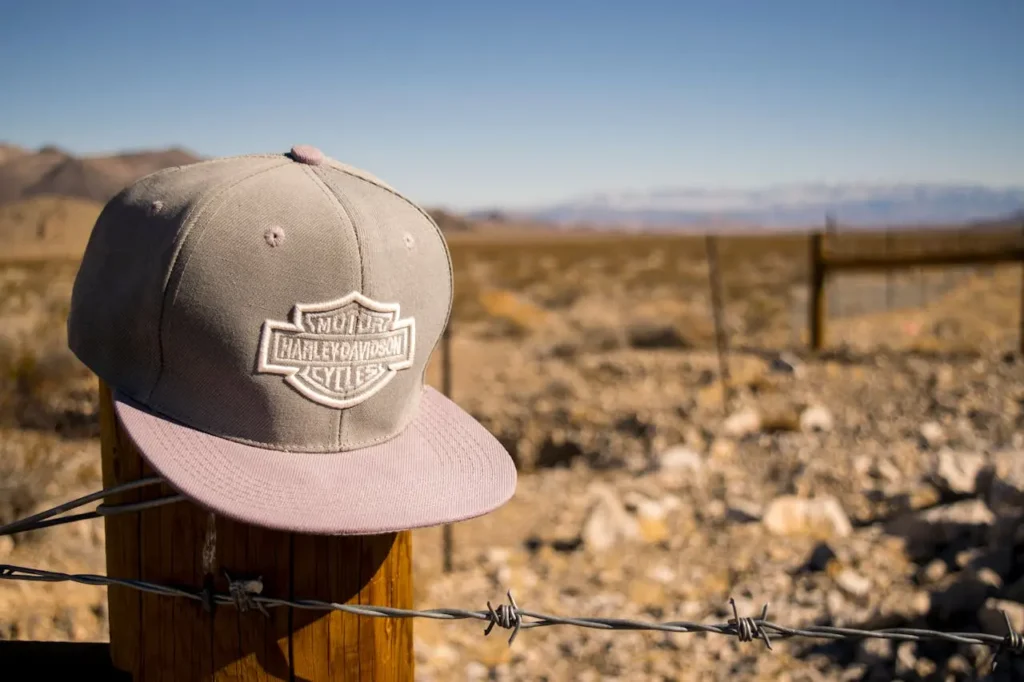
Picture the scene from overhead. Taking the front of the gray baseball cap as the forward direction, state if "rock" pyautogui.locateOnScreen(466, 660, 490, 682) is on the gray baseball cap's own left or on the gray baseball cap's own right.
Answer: on the gray baseball cap's own left

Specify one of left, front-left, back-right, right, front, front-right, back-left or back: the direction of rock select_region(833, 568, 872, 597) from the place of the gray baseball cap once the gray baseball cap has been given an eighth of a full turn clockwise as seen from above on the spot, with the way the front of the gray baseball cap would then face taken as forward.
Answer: back-left

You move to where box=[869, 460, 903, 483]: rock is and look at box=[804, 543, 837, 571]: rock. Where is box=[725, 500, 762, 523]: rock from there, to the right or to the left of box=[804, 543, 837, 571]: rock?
right

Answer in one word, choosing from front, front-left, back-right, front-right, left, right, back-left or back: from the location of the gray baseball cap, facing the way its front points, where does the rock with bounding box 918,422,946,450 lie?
left

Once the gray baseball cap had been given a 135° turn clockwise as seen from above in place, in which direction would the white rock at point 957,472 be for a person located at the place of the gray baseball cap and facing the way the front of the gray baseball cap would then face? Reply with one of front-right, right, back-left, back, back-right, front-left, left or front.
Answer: back-right

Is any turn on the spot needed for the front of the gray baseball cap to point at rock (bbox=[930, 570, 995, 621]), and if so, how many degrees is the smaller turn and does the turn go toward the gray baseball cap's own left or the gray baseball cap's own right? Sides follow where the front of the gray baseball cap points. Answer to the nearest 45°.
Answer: approximately 90° to the gray baseball cap's own left

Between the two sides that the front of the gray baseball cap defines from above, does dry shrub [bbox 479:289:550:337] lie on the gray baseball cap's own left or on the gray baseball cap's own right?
on the gray baseball cap's own left

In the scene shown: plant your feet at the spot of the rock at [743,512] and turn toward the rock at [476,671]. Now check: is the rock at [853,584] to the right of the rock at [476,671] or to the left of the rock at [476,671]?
left

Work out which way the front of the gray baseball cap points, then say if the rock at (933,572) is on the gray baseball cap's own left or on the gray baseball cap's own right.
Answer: on the gray baseball cap's own left

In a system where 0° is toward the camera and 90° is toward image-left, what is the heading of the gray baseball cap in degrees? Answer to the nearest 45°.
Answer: approximately 315°

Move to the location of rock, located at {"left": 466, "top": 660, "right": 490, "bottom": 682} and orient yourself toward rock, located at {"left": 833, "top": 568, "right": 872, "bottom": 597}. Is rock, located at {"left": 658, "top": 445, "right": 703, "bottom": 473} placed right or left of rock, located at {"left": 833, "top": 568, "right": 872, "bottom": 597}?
left

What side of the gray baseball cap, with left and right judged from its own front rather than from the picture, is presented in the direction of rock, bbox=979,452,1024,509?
left
